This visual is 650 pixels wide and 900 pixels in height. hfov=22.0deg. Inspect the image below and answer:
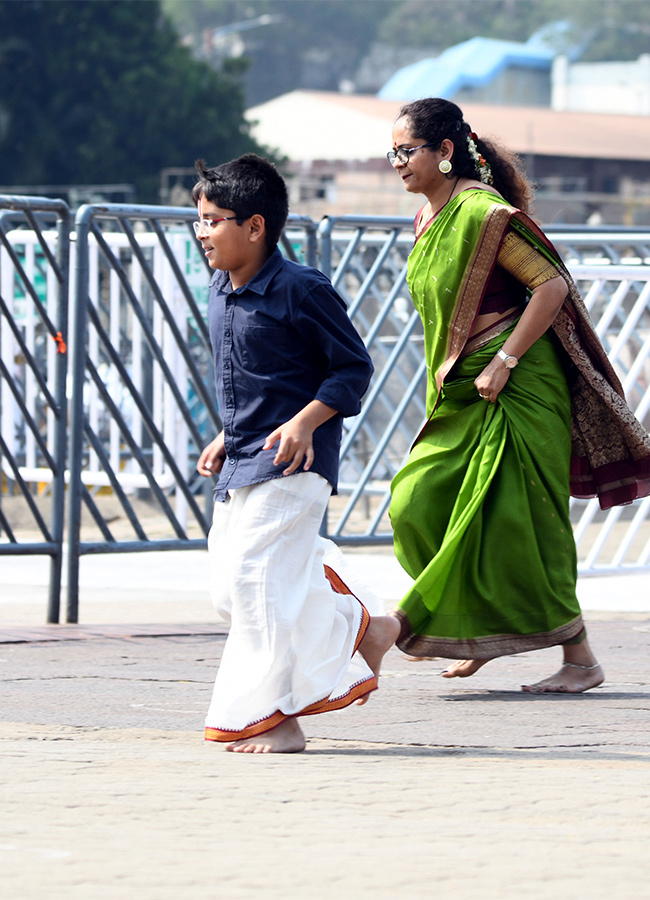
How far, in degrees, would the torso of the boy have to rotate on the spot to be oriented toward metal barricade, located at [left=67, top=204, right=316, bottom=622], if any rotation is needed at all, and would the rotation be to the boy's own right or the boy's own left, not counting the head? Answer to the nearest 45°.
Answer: approximately 135° to the boy's own right

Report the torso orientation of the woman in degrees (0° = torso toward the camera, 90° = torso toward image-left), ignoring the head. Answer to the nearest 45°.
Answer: approximately 90°

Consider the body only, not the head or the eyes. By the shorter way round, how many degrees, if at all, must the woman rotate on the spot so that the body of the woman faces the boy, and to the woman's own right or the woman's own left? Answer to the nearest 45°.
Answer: approximately 45° to the woman's own left

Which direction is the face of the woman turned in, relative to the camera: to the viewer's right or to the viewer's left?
to the viewer's left

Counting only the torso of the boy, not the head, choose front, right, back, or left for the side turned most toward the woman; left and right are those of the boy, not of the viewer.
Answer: back

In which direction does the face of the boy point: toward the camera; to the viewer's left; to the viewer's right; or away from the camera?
to the viewer's left

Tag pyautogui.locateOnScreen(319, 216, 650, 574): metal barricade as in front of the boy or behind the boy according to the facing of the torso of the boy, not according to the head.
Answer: behind

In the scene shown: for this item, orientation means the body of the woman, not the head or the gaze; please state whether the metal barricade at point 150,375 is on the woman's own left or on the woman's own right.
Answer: on the woman's own right
